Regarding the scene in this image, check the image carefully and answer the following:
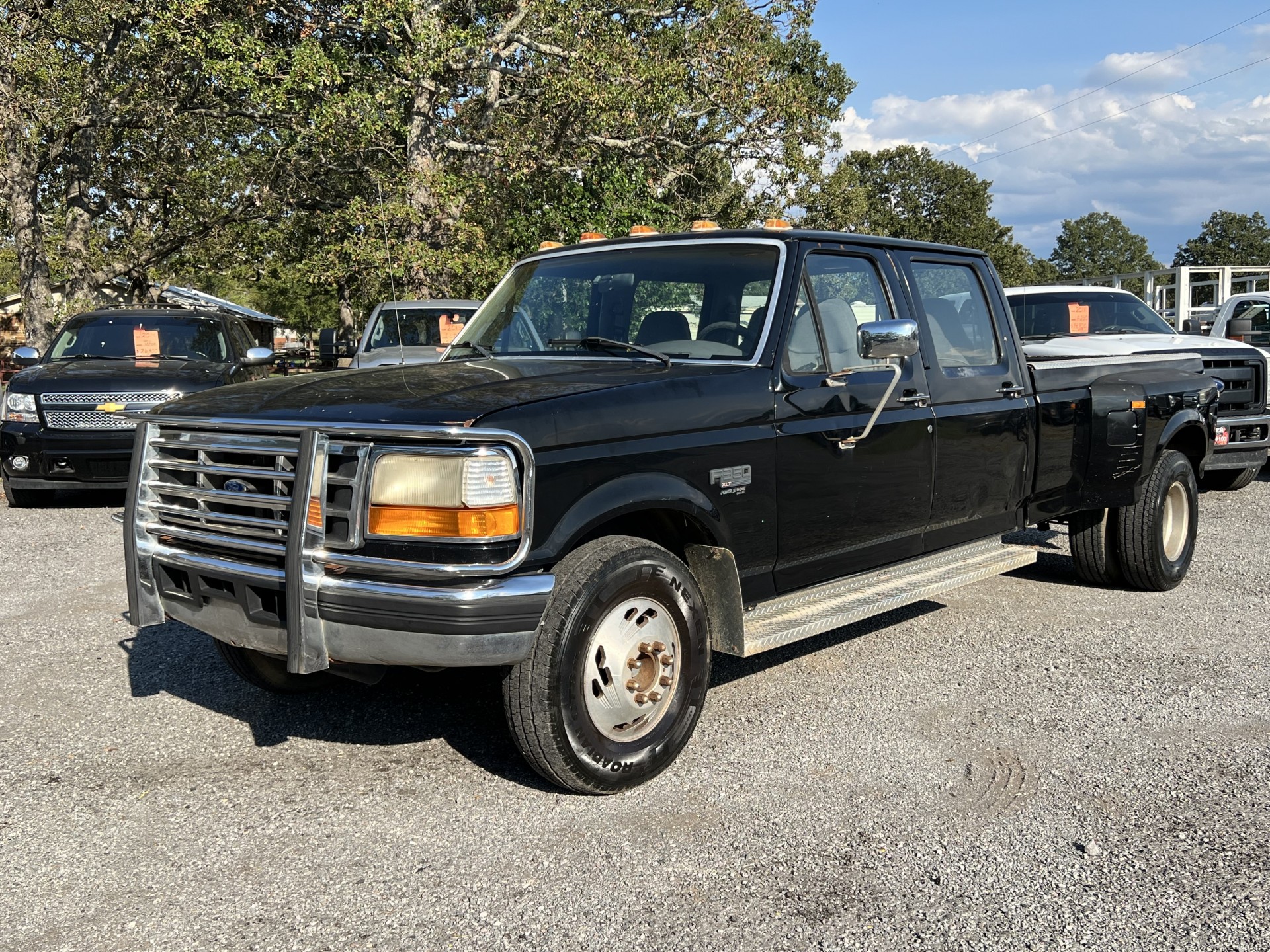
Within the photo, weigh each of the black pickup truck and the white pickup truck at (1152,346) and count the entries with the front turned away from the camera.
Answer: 0

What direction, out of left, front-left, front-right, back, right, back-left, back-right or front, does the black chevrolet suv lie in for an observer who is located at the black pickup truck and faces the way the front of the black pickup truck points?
right

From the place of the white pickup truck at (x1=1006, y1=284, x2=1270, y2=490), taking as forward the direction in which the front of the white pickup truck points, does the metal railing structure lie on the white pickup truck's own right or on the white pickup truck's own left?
on the white pickup truck's own left

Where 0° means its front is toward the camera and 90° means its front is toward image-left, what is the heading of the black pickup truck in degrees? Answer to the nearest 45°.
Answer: approximately 45°

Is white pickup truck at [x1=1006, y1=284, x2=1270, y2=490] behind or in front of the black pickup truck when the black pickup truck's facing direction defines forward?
behind

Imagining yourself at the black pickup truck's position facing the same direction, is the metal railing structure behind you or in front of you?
behind
